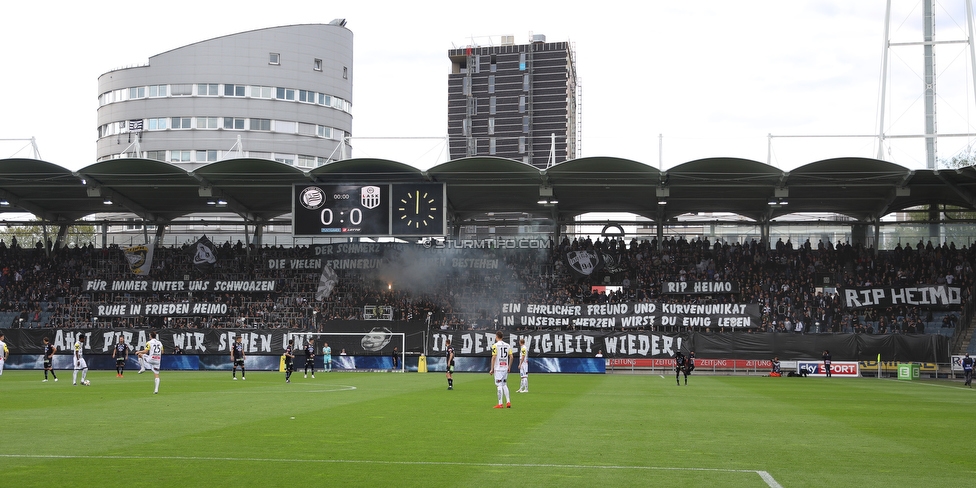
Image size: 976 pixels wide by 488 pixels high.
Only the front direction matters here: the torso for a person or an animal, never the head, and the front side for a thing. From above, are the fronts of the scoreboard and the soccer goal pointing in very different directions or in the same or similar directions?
same or similar directions

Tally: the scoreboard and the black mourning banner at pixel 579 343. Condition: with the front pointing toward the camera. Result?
2

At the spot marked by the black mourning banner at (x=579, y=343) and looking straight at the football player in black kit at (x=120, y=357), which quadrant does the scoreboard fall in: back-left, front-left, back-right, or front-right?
front-right

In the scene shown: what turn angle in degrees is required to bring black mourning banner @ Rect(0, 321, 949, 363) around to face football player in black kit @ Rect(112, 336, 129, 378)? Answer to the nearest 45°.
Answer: approximately 90° to its right

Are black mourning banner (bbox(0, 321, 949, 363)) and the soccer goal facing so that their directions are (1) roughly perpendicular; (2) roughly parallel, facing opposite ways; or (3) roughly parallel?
roughly parallel

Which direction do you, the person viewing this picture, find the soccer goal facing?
facing the viewer

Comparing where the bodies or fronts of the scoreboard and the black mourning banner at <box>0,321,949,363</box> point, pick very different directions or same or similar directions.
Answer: same or similar directions
